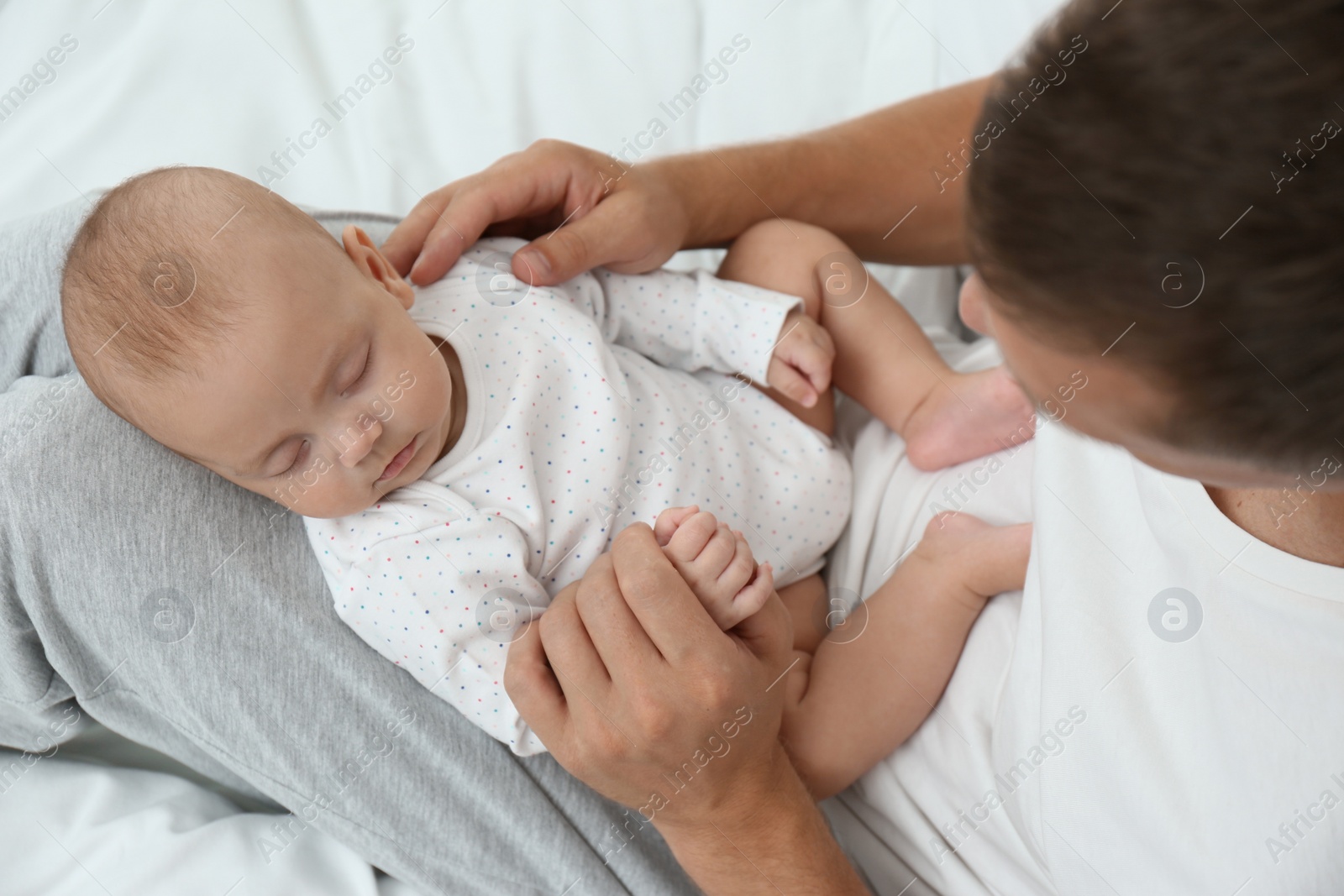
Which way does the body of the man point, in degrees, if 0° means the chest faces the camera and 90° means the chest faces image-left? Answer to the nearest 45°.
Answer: approximately 90°

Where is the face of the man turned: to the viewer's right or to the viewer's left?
to the viewer's left
